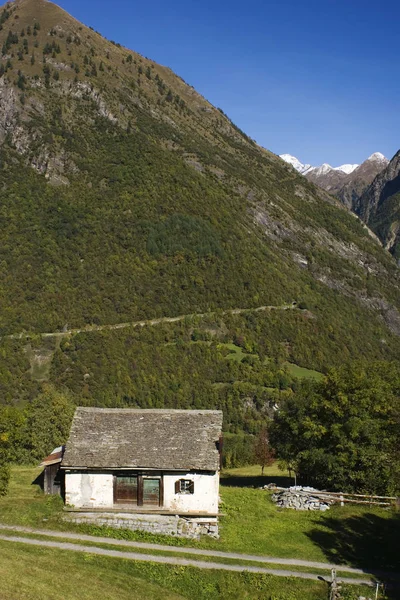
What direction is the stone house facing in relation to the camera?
toward the camera

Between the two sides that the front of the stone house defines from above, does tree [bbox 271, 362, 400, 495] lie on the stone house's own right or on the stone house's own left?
on the stone house's own left

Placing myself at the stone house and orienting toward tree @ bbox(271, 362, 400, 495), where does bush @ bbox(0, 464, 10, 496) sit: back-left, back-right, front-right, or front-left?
back-left

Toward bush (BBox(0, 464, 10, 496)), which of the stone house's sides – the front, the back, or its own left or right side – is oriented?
right

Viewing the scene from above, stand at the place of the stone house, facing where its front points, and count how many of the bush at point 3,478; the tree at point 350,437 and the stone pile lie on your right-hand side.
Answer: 1
